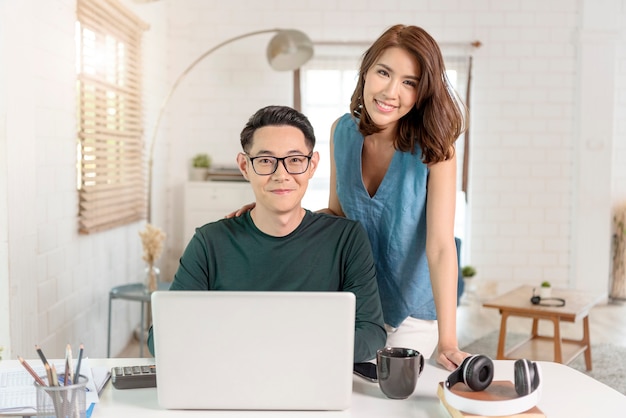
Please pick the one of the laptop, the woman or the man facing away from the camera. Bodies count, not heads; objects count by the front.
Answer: the laptop

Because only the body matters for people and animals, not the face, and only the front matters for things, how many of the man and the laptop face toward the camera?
1

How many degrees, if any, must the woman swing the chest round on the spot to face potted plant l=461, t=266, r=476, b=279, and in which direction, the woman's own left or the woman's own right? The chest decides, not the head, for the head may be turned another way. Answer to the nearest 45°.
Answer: approximately 135° to the woman's own right

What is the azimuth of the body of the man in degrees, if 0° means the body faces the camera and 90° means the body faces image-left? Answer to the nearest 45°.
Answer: approximately 0°

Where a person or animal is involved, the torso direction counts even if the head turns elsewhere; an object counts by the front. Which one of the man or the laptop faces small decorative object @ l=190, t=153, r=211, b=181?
the laptop

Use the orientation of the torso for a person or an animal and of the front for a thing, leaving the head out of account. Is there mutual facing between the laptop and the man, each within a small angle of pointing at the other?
yes

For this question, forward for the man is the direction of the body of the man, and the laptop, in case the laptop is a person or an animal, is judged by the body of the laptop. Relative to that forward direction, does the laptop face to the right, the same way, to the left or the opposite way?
the opposite way

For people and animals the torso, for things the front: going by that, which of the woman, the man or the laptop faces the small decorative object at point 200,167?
the laptop

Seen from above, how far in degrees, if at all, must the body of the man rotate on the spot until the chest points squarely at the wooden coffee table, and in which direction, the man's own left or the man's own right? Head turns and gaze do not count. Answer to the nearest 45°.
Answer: approximately 135° to the man's own left

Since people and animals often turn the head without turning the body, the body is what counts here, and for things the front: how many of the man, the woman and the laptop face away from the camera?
1

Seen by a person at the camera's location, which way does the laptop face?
facing away from the viewer

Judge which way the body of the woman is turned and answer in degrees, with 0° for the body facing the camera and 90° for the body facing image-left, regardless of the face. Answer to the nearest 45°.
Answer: approximately 45°

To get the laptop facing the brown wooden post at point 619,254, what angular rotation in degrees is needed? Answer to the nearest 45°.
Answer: approximately 45° to its right

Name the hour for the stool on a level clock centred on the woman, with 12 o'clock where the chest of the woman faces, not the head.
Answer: The stool is roughly at 3 o'clock from the woman.

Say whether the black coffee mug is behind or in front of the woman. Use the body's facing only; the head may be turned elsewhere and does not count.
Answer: in front
